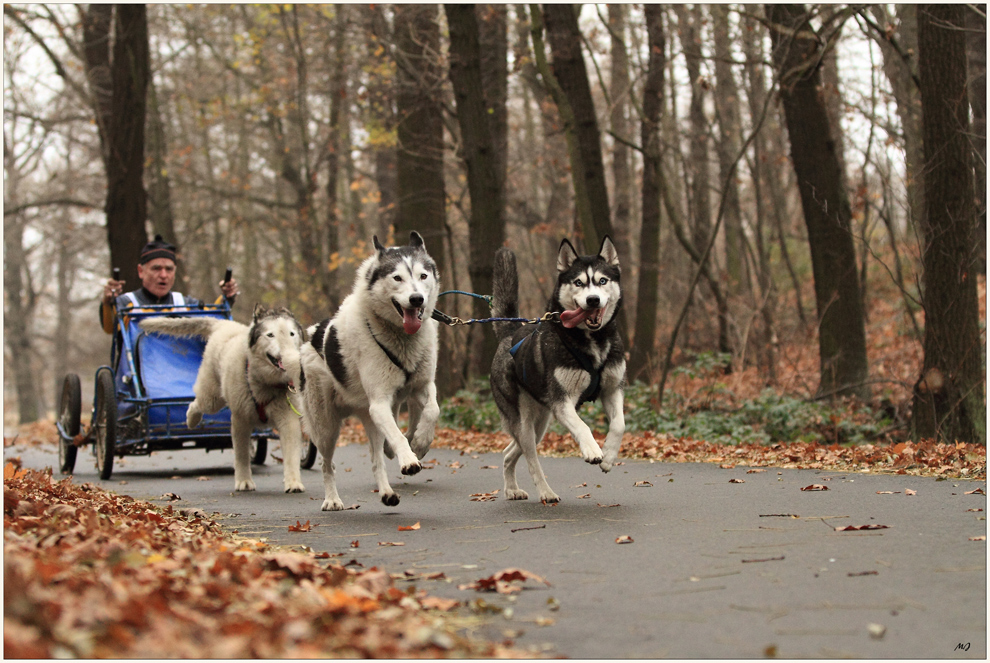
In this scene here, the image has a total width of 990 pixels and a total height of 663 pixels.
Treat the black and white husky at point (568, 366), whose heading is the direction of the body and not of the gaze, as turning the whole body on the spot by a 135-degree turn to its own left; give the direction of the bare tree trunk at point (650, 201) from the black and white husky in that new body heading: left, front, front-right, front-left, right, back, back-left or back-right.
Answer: front

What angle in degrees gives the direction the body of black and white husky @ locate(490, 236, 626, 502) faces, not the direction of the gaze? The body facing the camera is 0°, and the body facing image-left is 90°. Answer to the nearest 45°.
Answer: approximately 315°

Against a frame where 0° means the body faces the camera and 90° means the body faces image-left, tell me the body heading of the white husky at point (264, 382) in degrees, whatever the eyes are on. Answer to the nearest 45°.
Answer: approximately 315°

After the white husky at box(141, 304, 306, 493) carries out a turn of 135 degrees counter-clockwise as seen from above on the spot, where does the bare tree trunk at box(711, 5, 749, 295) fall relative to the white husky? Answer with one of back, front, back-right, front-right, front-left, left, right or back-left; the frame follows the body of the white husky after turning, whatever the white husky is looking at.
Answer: front-right

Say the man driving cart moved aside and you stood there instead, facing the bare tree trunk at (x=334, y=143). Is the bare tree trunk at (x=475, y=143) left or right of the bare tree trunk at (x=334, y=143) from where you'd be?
right

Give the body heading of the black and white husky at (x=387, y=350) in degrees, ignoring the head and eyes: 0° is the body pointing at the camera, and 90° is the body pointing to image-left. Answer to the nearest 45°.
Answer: approximately 315°
